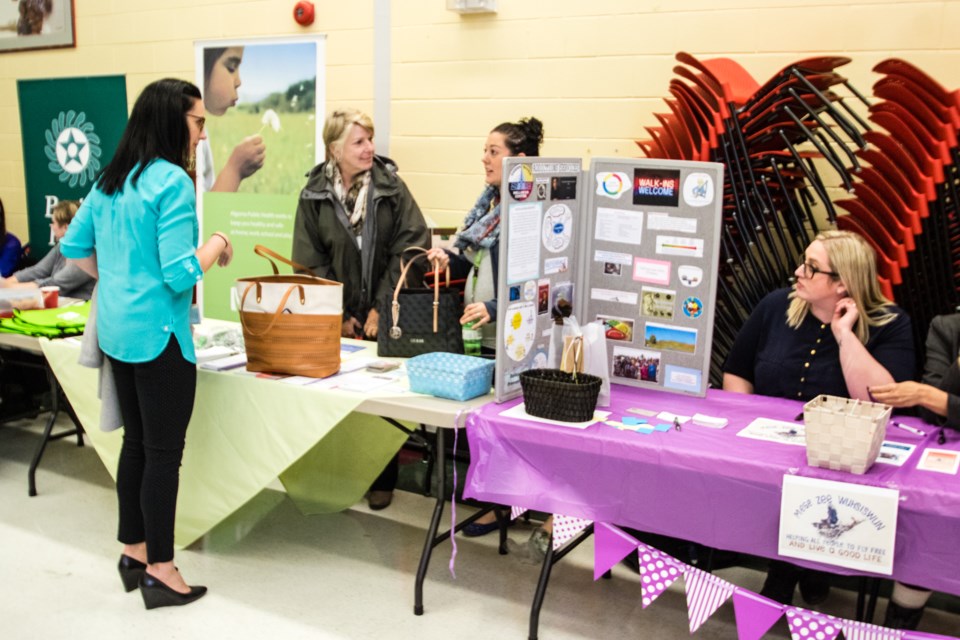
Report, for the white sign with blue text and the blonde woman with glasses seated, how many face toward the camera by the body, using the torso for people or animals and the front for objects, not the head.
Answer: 2

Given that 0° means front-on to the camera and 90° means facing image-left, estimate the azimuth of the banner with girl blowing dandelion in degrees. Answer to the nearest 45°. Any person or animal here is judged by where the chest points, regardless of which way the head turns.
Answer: approximately 0°

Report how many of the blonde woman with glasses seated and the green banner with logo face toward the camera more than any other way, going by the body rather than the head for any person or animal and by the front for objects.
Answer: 2

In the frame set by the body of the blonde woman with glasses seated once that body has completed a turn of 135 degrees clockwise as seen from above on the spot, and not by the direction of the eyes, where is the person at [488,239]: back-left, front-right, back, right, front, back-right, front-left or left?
front-left

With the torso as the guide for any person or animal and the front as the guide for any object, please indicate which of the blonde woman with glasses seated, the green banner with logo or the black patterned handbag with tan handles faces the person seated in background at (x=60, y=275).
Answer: the green banner with logo

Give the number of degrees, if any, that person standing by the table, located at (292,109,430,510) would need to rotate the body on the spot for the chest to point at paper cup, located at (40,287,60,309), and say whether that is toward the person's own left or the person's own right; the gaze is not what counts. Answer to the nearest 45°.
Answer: approximately 90° to the person's own right

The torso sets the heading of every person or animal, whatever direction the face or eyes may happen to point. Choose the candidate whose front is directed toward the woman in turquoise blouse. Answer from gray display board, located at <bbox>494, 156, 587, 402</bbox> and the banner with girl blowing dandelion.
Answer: the banner with girl blowing dandelion

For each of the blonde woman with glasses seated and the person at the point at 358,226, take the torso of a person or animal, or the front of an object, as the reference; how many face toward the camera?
2

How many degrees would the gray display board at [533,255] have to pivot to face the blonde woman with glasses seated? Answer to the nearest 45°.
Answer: approximately 45° to its left

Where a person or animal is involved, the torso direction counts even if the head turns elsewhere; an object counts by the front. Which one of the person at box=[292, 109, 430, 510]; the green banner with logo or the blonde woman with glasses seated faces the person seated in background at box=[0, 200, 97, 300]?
the green banner with logo

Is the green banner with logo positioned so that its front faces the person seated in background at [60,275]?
yes

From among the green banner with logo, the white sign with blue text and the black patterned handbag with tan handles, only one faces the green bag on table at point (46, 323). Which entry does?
the green banner with logo

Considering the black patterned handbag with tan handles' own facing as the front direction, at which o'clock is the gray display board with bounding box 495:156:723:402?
The gray display board is roughly at 10 o'clock from the black patterned handbag with tan handles.
